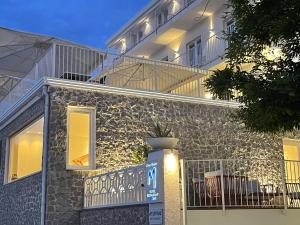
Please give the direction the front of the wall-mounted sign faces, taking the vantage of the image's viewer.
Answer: facing the viewer and to the left of the viewer

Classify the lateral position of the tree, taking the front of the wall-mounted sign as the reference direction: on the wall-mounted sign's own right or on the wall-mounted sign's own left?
on the wall-mounted sign's own left

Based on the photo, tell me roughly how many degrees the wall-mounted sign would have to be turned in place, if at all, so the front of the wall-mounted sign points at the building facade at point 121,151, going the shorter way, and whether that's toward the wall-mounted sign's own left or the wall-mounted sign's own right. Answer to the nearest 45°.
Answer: approximately 135° to the wall-mounted sign's own right

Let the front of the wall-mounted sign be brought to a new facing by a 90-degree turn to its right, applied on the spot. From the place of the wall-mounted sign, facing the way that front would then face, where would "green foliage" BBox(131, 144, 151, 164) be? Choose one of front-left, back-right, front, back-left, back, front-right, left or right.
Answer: front-right

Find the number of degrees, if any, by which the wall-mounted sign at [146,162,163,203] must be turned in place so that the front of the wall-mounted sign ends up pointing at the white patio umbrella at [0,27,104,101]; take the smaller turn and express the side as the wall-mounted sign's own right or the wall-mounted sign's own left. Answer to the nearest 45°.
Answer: approximately 90° to the wall-mounted sign's own right
